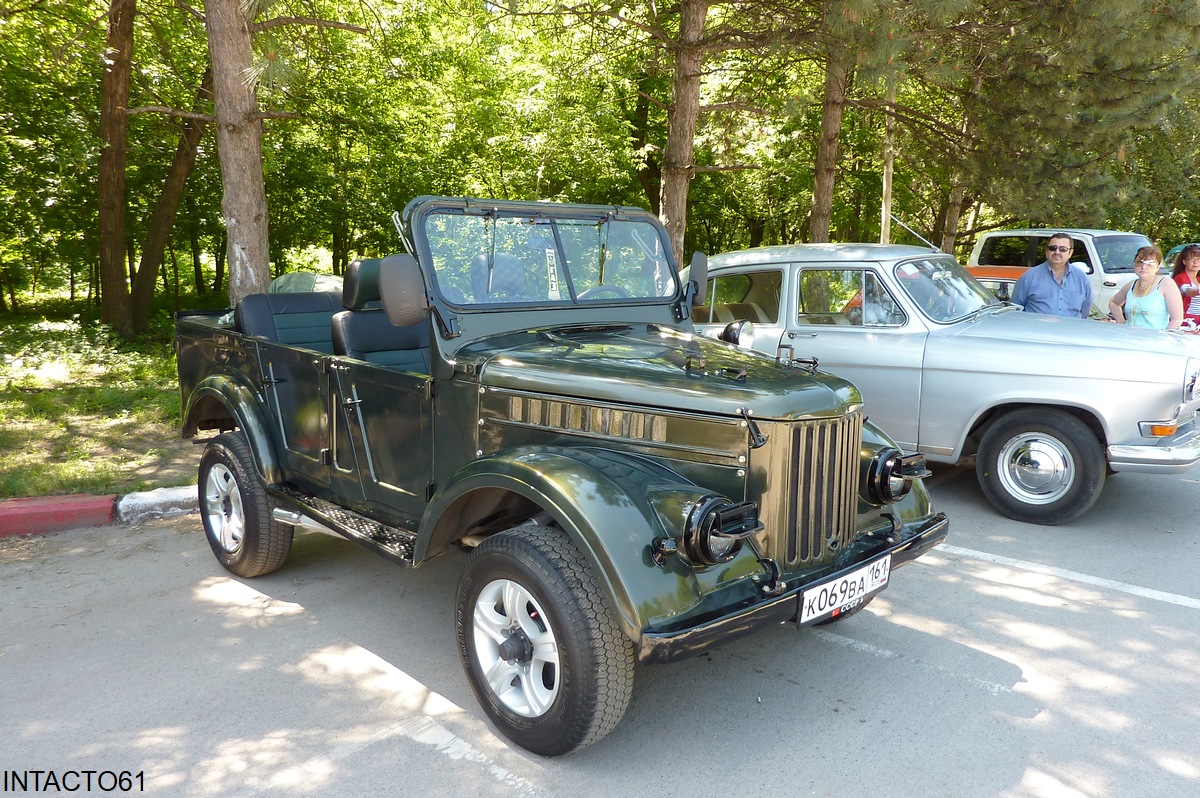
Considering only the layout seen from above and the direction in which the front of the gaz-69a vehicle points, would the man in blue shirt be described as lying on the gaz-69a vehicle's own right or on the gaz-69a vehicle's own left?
on the gaz-69a vehicle's own left

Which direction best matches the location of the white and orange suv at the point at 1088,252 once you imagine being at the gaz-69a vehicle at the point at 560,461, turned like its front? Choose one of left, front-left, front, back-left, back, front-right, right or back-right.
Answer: left

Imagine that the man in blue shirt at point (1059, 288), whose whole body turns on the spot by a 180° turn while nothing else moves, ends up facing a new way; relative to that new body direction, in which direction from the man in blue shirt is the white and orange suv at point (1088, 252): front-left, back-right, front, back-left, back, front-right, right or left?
front

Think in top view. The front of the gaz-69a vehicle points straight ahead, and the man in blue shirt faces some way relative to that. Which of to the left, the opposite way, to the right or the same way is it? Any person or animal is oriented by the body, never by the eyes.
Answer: to the right

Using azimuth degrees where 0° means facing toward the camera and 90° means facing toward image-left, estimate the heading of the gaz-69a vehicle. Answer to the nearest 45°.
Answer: approximately 315°

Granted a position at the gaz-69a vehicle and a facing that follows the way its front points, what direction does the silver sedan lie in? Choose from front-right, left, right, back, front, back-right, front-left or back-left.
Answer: left

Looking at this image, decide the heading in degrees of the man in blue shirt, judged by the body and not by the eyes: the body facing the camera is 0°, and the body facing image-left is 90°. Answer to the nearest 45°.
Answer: approximately 0°

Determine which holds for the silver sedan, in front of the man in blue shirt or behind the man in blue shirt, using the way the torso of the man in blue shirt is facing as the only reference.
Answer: in front
